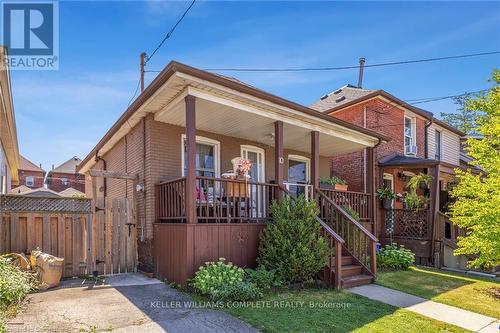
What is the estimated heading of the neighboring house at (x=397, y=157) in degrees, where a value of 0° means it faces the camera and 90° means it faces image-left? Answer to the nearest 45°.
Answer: approximately 315°

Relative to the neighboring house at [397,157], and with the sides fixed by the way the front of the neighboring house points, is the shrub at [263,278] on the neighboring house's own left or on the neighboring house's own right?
on the neighboring house's own right

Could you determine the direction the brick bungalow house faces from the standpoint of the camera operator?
facing the viewer and to the right of the viewer

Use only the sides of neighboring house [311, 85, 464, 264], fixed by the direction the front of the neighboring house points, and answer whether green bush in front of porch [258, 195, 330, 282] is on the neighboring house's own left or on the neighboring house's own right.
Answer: on the neighboring house's own right

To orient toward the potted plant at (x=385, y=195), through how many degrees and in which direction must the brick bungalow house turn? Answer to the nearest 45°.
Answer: approximately 90° to its left

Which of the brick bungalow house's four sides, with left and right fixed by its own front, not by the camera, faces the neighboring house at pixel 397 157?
left

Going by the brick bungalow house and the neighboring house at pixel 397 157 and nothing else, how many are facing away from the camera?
0

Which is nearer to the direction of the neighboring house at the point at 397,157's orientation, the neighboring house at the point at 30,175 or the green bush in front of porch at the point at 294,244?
the green bush in front of porch
